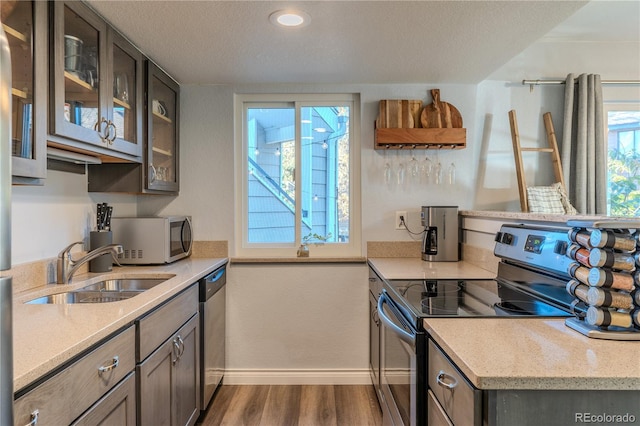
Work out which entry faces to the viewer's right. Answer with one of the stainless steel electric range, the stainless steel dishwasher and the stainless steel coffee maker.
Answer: the stainless steel dishwasher

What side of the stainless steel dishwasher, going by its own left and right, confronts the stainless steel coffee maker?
front

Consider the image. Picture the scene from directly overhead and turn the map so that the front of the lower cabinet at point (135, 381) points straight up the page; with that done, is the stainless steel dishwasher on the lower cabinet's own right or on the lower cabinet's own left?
on the lower cabinet's own left

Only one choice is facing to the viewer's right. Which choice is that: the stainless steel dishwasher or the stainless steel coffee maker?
the stainless steel dishwasher

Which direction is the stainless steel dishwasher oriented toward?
to the viewer's right

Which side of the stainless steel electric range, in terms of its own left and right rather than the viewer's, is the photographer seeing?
left

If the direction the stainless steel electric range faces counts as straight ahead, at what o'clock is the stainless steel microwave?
The stainless steel microwave is roughly at 12 o'clock from the stainless steel electric range.

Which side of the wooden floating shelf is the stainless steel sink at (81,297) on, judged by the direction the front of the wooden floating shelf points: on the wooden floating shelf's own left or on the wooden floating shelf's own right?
on the wooden floating shelf's own right

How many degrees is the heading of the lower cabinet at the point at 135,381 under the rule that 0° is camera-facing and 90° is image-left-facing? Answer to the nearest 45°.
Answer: approximately 315°

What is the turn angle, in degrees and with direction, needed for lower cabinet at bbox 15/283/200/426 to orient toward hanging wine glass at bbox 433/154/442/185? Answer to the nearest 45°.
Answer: approximately 45° to its left

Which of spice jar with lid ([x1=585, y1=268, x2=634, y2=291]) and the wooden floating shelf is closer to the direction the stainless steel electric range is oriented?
the wooden floating shelf
